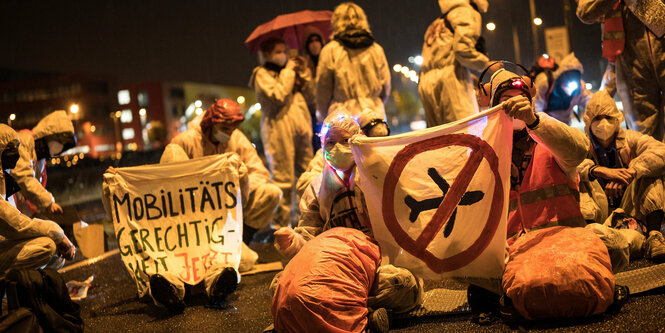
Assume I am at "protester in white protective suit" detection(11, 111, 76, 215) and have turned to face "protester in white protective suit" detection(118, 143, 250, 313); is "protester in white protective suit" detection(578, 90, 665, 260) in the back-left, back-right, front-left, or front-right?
front-left

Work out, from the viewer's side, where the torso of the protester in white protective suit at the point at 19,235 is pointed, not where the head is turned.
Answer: to the viewer's right

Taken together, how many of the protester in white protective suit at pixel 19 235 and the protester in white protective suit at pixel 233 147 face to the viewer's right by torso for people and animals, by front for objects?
1

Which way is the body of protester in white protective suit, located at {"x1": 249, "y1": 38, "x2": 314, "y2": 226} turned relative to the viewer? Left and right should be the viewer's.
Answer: facing the viewer and to the right of the viewer

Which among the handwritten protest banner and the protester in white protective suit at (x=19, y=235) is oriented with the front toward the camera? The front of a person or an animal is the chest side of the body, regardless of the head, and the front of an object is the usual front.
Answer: the handwritten protest banner

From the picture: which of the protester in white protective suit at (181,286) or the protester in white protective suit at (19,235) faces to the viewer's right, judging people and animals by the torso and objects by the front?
the protester in white protective suit at (19,235)

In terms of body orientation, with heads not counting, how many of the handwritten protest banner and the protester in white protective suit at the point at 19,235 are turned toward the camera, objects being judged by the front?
1

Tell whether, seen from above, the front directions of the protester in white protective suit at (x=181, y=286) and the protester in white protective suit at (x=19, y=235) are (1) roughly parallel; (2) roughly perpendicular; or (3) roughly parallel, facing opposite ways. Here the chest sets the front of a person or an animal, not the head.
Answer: roughly perpendicular

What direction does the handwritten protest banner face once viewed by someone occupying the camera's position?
facing the viewer

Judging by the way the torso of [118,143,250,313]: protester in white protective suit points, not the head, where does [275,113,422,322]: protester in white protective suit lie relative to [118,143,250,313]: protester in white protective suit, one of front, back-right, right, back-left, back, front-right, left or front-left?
front-left

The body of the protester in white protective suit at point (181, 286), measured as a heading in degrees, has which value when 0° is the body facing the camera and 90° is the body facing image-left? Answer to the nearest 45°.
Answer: approximately 0°

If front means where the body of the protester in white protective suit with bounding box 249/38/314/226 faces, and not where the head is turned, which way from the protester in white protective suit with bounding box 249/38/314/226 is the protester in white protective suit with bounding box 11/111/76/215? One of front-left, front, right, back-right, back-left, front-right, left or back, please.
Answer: right
